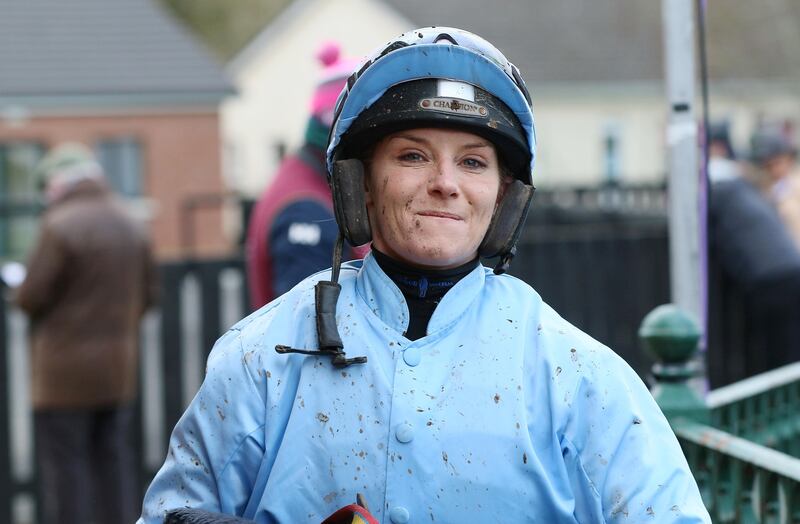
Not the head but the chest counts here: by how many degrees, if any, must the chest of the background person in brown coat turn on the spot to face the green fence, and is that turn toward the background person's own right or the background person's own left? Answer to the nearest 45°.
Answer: approximately 180°

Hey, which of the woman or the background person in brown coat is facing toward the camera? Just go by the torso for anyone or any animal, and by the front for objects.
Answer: the woman

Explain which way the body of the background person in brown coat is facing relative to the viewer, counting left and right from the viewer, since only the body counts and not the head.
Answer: facing away from the viewer and to the left of the viewer

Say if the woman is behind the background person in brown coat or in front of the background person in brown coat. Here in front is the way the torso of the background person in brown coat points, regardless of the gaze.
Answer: behind

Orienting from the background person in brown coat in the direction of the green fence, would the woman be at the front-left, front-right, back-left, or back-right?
front-right

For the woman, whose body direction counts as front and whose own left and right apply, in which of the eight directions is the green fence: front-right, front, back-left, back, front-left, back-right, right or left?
back-left

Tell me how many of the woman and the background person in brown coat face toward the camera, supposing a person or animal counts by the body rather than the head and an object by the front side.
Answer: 1

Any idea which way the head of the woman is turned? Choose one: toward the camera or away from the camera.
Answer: toward the camera

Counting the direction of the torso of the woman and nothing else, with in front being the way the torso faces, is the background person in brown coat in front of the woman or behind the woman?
behind

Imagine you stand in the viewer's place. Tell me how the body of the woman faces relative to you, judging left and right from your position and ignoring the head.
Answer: facing the viewer
